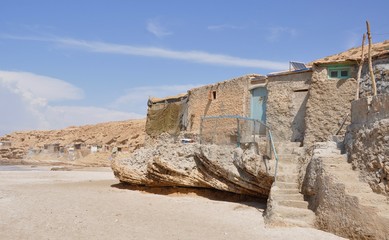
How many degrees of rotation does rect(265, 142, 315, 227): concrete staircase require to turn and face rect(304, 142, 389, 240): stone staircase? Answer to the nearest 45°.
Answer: approximately 45° to its left

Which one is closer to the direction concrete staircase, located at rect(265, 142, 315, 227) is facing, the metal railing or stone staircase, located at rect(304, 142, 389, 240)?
the stone staircase

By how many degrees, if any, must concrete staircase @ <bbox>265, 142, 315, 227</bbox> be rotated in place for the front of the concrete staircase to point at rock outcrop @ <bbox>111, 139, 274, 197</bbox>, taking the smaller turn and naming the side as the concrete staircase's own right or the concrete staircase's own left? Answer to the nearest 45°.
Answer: approximately 135° to the concrete staircase's own right

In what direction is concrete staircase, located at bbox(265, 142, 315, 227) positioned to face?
toward the camera
